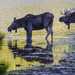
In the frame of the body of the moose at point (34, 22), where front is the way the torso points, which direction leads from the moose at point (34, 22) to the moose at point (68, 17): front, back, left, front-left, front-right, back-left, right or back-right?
back

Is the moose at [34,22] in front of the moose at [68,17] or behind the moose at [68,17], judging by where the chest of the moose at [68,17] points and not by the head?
in front

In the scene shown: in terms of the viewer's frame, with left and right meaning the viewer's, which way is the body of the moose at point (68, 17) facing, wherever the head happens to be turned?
facing to the left of the viewer

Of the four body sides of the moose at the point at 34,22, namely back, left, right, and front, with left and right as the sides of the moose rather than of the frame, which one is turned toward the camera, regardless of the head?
left

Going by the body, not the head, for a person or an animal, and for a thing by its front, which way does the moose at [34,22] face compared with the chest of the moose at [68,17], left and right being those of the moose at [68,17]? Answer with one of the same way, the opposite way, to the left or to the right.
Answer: the same way
